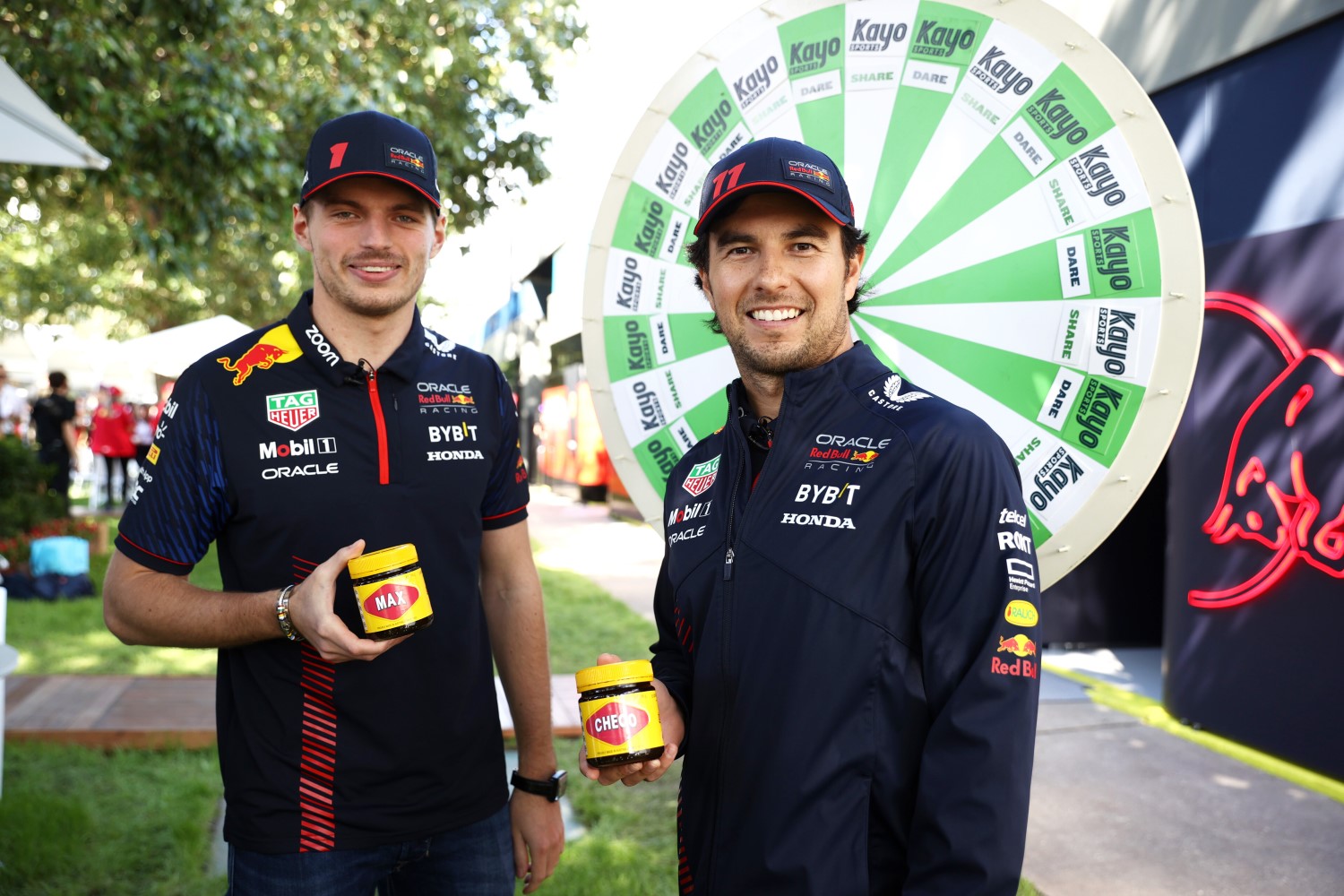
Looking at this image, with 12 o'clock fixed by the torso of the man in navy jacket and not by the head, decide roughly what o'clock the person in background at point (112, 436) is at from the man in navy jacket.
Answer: The person in background is roughly at 3 o'clock from the man in navy jacket.

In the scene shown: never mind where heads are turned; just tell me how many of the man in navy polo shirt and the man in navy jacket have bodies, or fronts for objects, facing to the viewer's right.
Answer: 0

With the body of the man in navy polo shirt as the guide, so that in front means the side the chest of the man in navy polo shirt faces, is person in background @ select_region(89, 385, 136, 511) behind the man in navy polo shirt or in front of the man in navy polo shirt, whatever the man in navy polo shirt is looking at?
behind

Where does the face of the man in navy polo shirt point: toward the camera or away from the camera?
toward the camera

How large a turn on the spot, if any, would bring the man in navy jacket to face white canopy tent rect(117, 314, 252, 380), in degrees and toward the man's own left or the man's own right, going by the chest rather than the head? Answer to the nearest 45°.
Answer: approximately 90° to the man's own right

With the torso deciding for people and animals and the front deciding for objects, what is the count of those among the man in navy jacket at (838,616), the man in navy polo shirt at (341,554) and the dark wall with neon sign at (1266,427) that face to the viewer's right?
0

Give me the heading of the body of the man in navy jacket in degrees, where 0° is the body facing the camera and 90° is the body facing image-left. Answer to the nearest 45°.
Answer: approximately 45°

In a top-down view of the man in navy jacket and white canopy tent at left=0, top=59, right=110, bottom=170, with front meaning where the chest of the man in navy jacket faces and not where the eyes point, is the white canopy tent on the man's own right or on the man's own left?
on the man's own right

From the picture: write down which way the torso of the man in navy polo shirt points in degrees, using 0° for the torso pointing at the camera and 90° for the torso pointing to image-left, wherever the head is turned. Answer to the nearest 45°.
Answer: approximately 0°

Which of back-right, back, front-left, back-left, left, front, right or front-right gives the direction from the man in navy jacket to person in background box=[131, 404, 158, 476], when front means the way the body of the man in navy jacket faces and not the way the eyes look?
right

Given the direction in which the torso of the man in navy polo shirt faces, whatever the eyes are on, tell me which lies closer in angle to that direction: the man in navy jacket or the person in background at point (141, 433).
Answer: the man in navy jacket
